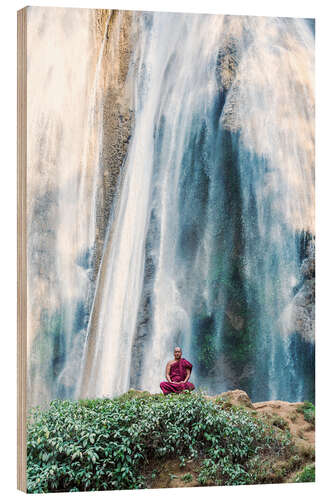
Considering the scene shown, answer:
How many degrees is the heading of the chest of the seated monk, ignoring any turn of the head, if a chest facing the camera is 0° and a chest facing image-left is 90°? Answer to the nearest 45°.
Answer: approximately 0°

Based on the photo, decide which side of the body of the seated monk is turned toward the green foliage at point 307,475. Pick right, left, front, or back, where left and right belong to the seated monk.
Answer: front

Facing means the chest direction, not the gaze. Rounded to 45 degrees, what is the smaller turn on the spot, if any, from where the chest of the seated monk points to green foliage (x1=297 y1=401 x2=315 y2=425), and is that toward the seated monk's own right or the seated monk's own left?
approximately 90° to the seated monk's own left

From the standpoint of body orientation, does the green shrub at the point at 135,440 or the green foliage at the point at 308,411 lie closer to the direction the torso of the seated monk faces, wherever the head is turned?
the green shrub
